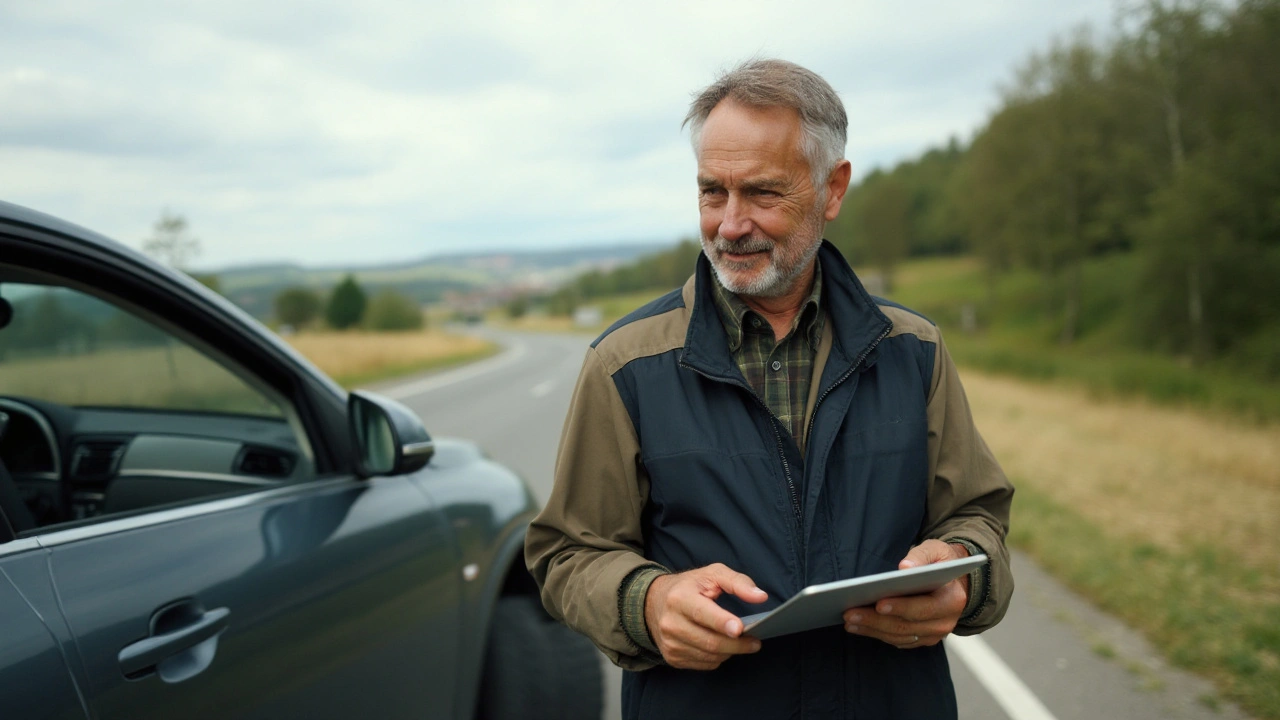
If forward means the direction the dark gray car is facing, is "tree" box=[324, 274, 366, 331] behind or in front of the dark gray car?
in front

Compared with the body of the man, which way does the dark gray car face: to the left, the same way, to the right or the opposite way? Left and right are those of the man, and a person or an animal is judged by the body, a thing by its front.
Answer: the opposite way

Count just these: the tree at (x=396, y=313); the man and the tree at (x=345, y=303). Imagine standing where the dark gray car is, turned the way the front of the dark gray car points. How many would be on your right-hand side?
1

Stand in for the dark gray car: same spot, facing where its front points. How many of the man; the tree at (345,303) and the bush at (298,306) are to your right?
1

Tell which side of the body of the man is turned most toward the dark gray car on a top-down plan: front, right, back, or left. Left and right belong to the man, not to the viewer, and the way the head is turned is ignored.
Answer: right

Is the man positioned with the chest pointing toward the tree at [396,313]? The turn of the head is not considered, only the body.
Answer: no

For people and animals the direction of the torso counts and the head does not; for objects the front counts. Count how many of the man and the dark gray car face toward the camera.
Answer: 1

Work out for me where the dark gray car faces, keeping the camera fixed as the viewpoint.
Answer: facing away from the viewer and to the right of the viewer

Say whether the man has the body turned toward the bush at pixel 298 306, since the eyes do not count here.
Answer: no

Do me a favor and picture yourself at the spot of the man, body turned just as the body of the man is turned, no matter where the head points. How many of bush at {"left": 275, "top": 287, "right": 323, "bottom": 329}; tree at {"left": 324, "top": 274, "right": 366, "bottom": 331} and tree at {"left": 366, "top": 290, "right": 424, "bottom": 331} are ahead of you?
0

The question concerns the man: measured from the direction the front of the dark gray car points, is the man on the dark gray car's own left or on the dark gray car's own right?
on the dark gray car's own right

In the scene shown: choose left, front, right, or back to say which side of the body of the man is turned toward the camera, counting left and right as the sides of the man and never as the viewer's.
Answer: front

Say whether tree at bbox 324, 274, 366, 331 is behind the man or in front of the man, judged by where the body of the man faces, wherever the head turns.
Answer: behind

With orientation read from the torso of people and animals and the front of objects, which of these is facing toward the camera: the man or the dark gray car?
the man

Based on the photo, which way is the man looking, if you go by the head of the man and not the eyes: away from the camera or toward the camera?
toward the camera
